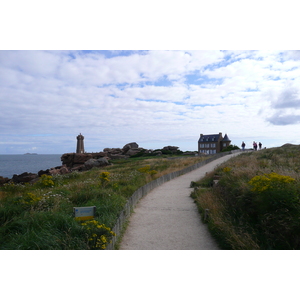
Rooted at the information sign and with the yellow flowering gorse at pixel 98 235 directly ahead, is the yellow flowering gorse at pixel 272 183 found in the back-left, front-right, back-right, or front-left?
front-left

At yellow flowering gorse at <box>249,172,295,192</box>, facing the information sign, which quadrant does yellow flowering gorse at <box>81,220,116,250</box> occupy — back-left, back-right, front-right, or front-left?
front-left

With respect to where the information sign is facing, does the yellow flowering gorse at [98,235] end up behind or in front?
in front

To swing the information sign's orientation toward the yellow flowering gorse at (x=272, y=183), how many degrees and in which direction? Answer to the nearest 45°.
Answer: approximately 90° to its left

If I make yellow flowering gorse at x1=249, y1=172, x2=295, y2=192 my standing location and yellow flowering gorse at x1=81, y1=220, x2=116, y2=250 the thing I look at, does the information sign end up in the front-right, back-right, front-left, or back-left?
front-right

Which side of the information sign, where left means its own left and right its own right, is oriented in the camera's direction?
front
